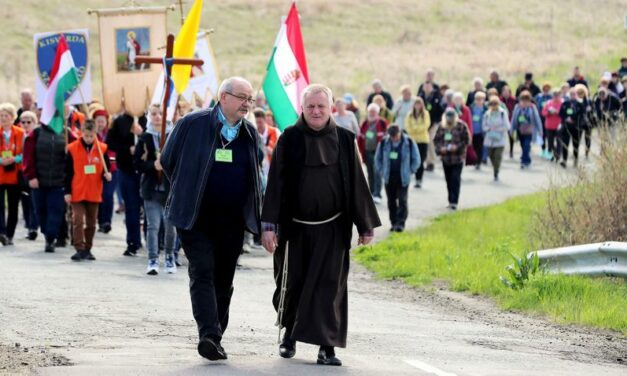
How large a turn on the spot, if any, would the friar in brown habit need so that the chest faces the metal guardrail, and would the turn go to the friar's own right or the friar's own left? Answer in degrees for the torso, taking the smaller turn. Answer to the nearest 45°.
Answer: approximately 135° to the friar's own left

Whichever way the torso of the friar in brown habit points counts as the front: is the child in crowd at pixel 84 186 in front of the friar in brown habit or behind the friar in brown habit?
behind

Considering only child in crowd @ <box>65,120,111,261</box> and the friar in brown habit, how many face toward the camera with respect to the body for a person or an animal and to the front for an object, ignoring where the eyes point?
2

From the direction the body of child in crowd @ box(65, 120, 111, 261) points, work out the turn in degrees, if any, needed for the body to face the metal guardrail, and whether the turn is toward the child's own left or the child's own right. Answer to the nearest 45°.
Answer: approximately 45° to the child's own left

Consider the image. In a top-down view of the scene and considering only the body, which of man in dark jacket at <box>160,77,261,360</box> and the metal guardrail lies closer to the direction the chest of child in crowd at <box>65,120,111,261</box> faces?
the man in dark jacket

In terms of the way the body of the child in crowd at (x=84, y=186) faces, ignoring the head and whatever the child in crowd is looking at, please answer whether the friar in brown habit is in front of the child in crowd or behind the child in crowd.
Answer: in front

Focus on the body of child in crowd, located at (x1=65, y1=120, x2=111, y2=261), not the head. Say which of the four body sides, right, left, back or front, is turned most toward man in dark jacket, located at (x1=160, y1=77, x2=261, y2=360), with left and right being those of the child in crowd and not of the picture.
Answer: front

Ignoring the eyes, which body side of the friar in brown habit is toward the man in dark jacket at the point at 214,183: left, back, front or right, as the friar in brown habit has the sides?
right

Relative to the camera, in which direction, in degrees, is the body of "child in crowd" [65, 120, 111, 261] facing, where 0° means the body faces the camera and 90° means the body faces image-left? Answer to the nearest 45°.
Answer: approximately 0°
